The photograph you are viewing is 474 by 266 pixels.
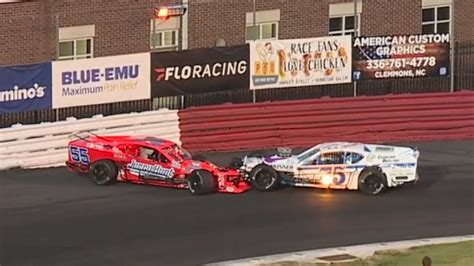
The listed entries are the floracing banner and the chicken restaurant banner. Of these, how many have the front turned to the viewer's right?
0

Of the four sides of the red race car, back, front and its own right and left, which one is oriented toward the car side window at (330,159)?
front

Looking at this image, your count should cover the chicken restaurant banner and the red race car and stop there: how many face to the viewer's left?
0

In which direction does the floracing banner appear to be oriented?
toward the camera

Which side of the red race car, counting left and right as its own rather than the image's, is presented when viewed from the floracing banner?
left

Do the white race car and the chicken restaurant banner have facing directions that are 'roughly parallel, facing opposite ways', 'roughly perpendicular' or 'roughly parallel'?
roughly perpendicular

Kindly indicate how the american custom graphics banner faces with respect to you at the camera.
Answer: facing the viewer

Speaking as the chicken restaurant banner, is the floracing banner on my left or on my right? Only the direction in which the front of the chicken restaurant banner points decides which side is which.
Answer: on my right

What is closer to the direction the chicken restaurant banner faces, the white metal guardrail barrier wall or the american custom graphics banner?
the white metal guardrail barrier wall

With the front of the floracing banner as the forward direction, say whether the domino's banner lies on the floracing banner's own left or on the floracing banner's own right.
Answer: on the floracing banner's own right

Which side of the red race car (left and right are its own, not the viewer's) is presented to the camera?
right

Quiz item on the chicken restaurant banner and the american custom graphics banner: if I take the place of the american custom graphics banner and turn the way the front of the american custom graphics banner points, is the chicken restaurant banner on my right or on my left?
on my right

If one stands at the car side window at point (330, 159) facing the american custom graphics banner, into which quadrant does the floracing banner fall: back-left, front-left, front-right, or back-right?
front-left
